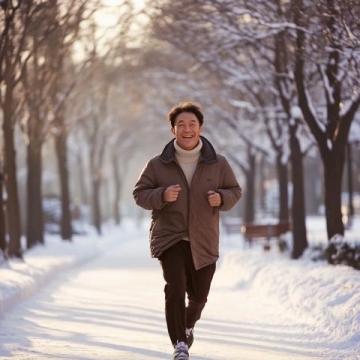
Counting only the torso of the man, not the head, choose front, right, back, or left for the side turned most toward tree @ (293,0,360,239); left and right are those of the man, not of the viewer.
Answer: back

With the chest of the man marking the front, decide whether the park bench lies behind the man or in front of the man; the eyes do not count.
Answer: behind

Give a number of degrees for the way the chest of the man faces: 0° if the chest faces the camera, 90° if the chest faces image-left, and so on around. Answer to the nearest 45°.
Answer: approximately 0°

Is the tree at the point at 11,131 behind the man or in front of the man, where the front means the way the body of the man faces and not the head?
behind
